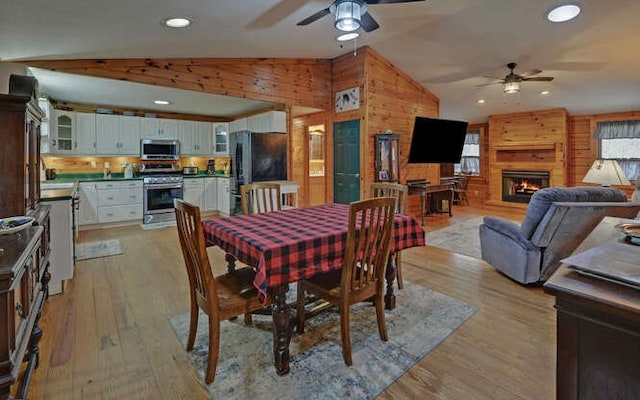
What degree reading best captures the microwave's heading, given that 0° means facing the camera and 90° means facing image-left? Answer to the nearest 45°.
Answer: approximately 0°

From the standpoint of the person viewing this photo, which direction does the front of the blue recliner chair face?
facing away from the viewer and to the left of the viewer

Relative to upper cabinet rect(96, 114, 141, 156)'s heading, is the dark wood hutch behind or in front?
in front
